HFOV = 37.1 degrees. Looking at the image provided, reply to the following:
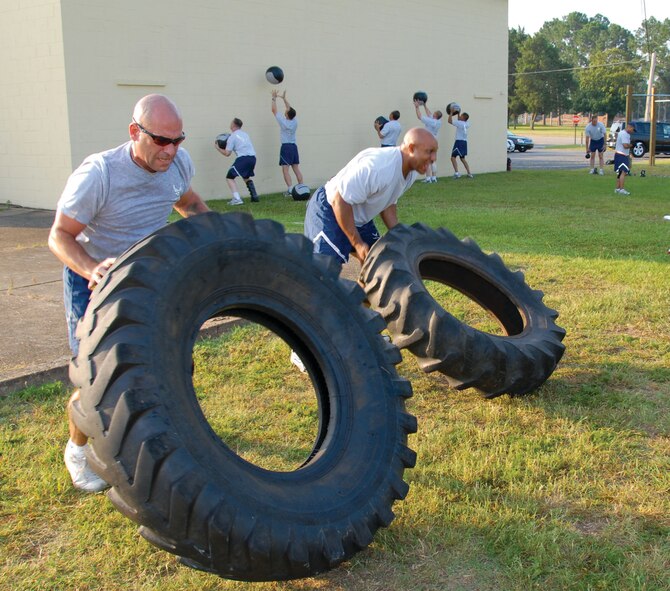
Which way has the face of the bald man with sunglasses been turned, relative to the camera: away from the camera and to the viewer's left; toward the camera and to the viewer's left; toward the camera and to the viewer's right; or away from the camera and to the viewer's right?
toward the camera and to the viewer's right

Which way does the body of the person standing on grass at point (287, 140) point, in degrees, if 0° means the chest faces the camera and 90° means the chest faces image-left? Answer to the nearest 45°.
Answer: approximately 135°

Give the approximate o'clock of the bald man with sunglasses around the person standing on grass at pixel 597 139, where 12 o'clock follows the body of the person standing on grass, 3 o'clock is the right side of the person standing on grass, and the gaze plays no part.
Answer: The bald man with sunglasses is roughly at 12 o'clock from the person standing on grass.

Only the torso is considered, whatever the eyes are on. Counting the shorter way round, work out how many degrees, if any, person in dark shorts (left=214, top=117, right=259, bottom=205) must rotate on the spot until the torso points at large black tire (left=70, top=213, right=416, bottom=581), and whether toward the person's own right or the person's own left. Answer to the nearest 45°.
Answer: approximately 135° to the person's own left

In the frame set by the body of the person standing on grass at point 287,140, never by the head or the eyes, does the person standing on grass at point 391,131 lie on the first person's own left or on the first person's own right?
on the first person's own right

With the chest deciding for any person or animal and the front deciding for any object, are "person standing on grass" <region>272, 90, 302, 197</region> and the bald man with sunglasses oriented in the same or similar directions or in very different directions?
very different directions

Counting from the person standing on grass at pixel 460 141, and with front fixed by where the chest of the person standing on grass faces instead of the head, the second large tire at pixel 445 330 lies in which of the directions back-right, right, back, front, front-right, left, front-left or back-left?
back-left
